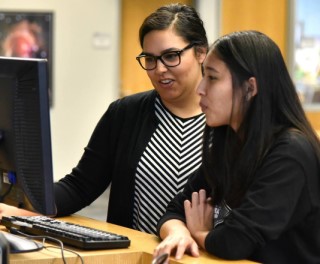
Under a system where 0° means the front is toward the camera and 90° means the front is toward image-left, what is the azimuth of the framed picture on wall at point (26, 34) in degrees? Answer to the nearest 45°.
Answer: approximately 0°

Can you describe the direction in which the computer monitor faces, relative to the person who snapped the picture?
facing away from the viewer and to the right of the viewer

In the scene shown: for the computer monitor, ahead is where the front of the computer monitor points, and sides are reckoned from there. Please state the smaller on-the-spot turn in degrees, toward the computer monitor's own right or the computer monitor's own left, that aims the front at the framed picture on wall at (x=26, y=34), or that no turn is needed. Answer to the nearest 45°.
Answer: approximately 45° to the computer monitor's own left

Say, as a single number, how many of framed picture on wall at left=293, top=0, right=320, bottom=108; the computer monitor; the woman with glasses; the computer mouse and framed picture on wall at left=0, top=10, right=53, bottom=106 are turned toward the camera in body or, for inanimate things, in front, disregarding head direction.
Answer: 3

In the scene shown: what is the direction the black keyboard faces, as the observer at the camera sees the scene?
facing away from the viewer and to the right of the viewer

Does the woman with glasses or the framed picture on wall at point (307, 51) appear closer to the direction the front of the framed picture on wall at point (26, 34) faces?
the woman with glasses

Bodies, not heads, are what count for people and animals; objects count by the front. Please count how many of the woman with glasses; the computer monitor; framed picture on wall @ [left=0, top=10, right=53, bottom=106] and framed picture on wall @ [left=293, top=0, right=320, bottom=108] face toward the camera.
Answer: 3

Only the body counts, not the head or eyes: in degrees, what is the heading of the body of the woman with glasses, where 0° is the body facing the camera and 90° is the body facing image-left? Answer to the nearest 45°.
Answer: approximately 0°
